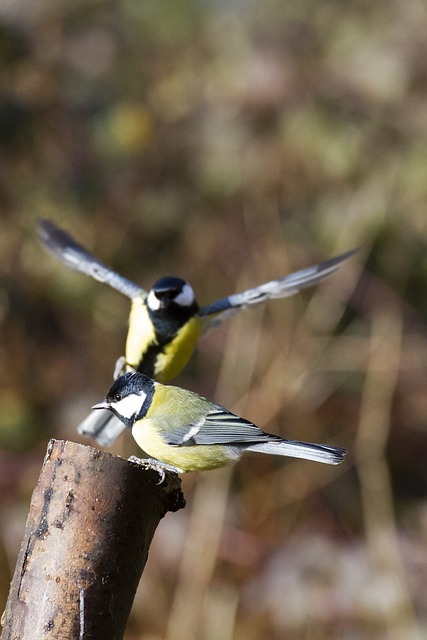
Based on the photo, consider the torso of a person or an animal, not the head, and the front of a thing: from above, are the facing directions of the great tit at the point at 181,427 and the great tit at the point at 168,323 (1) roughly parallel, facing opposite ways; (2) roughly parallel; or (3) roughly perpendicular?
roughly perpendicular

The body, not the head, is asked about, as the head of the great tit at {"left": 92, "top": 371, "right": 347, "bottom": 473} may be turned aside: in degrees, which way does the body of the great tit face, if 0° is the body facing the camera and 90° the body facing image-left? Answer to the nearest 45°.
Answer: approximately 90°

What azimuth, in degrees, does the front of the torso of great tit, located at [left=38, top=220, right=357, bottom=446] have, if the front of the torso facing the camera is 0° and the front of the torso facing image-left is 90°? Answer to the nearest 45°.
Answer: approximately 0°
